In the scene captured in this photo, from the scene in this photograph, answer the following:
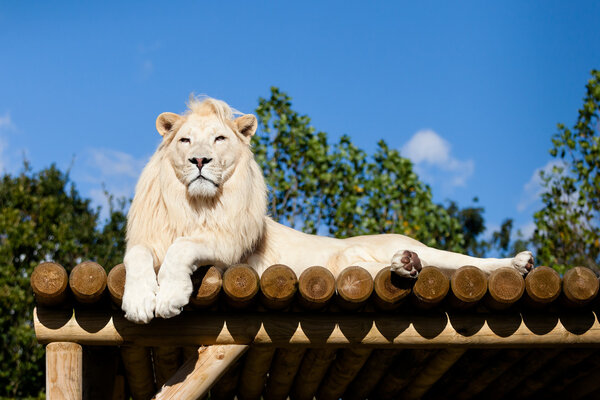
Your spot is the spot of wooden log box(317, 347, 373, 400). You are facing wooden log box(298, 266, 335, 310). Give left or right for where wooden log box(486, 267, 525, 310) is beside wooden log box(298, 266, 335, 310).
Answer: left

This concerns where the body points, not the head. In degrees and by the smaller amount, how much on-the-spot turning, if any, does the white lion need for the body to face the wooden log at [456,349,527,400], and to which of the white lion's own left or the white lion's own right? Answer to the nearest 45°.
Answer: approximately 180°

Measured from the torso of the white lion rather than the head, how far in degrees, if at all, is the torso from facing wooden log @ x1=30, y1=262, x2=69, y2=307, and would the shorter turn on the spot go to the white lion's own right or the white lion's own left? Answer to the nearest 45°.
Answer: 0° — it already faces it

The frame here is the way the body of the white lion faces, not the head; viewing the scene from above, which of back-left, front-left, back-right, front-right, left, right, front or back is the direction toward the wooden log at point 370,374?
back

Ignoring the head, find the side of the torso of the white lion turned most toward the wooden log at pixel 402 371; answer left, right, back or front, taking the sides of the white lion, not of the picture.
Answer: back

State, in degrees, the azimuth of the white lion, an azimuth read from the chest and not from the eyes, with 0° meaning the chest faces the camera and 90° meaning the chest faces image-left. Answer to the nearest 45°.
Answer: approximately 45°
